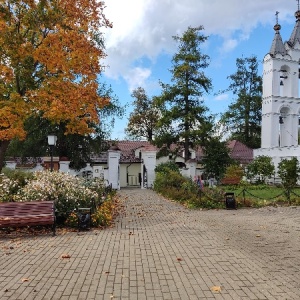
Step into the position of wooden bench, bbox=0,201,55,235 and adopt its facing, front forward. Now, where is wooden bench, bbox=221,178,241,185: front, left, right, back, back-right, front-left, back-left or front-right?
back-left

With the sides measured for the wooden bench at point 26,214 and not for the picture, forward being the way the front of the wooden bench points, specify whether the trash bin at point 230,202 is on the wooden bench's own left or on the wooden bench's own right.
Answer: on the wooden bench's own left

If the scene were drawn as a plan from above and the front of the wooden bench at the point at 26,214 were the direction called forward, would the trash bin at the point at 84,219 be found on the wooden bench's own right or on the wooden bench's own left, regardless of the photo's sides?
on the wooden bench's own left

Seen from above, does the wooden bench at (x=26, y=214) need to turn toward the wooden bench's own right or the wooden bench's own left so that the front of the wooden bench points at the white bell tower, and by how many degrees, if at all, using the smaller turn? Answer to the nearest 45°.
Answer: approximately 135° to the wooden bench's own left

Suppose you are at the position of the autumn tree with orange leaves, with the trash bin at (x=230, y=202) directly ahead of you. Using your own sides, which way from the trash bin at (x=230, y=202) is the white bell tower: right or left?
left
